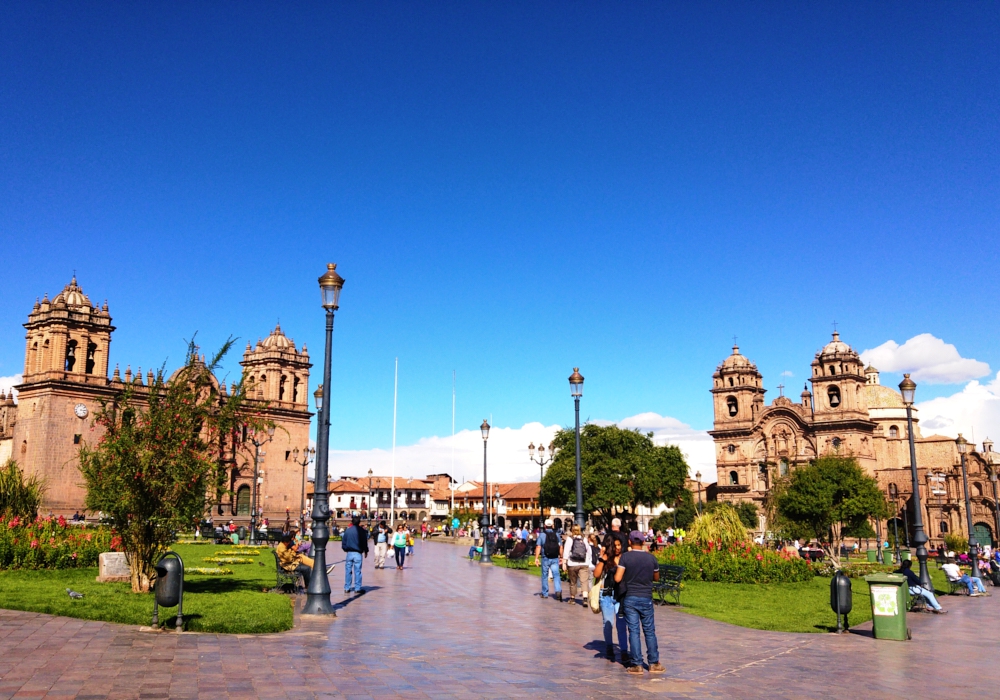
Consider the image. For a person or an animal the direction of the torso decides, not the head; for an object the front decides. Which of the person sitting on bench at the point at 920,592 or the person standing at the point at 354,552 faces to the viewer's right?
the person sitting on bench

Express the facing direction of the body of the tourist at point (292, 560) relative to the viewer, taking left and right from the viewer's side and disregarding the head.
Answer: facing to the right of the viewer

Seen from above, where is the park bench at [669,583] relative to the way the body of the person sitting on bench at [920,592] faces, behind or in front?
behind

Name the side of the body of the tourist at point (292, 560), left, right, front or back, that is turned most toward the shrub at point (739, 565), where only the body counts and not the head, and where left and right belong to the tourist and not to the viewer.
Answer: front

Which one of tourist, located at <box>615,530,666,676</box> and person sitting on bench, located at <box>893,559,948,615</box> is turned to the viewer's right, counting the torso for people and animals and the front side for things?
the person sitting on bench

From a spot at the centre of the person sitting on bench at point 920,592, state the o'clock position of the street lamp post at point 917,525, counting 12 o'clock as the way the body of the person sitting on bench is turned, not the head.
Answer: The street lamp post is roughly at 9 o'clock from the person sitting on bench.

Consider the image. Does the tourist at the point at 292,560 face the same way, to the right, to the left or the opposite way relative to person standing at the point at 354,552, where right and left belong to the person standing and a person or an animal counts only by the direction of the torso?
to the right

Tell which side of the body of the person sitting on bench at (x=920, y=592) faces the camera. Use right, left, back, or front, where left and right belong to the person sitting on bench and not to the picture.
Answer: right

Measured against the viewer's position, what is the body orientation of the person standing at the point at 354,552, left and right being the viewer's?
facing away from the viewer

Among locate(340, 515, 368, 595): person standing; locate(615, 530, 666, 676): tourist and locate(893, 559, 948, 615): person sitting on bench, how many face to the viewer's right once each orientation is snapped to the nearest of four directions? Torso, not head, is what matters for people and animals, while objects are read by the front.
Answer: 1

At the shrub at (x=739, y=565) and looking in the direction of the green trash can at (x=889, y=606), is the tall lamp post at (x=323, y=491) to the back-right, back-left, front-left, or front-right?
front-right

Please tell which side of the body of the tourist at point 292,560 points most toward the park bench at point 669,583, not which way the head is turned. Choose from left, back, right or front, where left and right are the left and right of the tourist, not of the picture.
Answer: front
